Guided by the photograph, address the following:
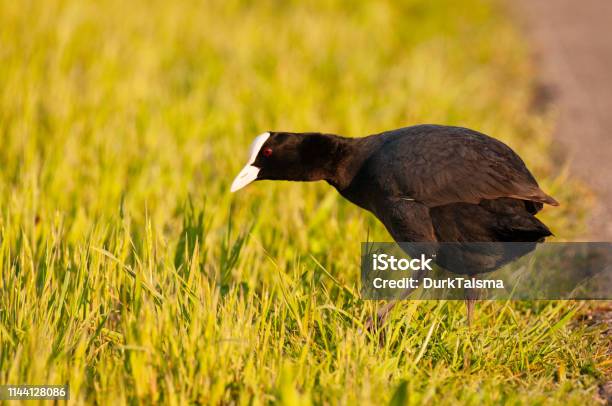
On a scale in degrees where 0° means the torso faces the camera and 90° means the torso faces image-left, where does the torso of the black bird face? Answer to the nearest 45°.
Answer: approximately 90°
